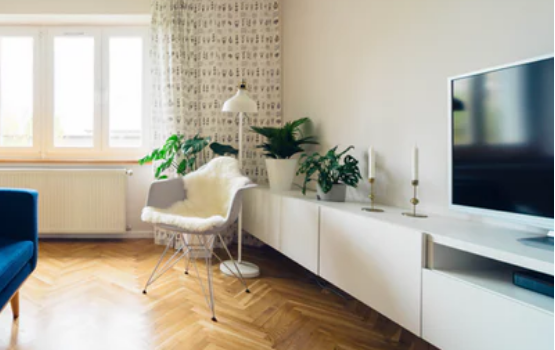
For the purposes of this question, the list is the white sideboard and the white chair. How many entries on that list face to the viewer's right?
0

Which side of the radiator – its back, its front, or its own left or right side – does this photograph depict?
front

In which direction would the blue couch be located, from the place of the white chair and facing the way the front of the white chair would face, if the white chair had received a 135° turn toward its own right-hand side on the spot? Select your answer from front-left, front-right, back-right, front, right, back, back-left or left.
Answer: back-left

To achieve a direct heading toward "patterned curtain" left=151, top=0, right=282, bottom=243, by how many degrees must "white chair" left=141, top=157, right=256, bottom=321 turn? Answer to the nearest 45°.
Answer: approximately 135° to its right

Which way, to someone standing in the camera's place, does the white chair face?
facing the viewer and to the left of the viewer

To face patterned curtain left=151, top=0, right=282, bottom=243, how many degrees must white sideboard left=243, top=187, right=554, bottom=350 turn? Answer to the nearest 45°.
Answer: approximately 90° to its right

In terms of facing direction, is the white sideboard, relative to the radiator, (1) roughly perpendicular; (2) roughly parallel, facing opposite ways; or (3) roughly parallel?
roughly perpendicular

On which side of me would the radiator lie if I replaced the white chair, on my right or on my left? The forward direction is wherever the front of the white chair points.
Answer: on my right

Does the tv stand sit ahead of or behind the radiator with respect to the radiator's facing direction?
ahead

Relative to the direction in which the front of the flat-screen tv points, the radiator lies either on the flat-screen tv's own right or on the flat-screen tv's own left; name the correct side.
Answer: on the flat-screen tv's own right

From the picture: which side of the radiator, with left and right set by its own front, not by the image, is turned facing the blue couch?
front

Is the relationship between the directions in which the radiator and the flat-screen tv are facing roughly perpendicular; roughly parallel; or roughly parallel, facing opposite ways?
roughly perpendicular

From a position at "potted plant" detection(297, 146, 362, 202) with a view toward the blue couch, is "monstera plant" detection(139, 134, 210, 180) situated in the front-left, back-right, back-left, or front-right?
front-right
